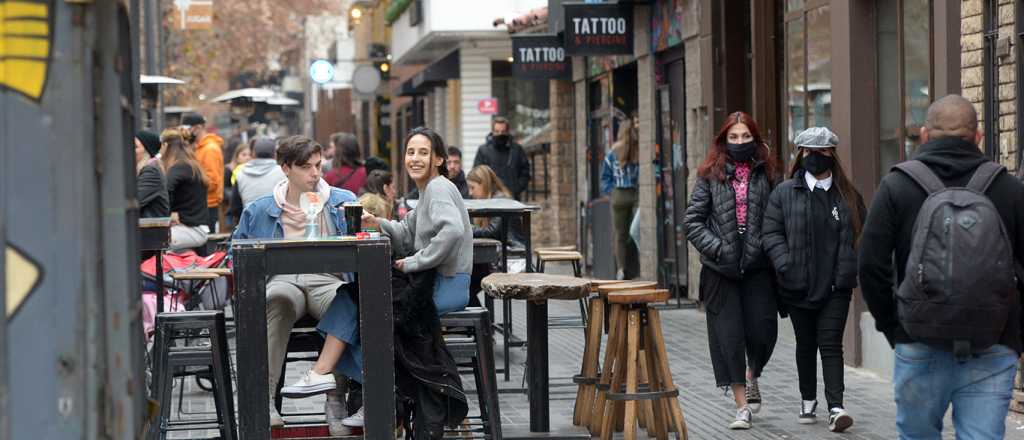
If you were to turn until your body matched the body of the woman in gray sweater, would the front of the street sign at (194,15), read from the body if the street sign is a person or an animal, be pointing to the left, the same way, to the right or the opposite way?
to the left

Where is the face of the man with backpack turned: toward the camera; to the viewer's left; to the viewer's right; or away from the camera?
away from the camera

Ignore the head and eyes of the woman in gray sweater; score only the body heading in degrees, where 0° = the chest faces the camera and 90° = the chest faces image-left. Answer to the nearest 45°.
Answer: approximately 90°

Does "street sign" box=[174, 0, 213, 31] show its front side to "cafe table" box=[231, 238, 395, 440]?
yes

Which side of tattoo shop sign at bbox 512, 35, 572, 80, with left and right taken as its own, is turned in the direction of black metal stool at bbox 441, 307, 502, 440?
front

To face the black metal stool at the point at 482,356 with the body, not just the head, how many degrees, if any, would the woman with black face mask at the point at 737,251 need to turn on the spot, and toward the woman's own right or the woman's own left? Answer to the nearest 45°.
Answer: approximately 45° to the woman's own right

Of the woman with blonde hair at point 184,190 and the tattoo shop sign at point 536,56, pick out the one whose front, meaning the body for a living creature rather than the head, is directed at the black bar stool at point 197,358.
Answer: the tattoo shop sign

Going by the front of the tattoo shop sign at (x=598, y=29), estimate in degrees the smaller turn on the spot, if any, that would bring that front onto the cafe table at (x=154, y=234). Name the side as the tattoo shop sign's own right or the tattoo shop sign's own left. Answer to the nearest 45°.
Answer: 0° — it already faces it

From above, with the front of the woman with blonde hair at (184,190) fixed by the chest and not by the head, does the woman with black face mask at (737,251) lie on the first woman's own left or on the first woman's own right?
on the first woman's own left

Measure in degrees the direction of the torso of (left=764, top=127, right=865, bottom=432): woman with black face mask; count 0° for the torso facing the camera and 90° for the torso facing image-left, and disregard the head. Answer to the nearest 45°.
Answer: approximately 0°

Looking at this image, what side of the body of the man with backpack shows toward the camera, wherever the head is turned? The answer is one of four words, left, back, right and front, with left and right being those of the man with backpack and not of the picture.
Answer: back

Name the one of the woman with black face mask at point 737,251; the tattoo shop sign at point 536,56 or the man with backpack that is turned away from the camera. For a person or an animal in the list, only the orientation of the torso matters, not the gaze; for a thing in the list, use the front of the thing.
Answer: the man with backpack

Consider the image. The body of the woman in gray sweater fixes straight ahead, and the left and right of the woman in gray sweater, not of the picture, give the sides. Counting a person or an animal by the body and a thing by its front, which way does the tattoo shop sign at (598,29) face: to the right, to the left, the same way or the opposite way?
to the left

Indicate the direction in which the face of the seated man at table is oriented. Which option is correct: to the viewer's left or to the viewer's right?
to the viewer's right
